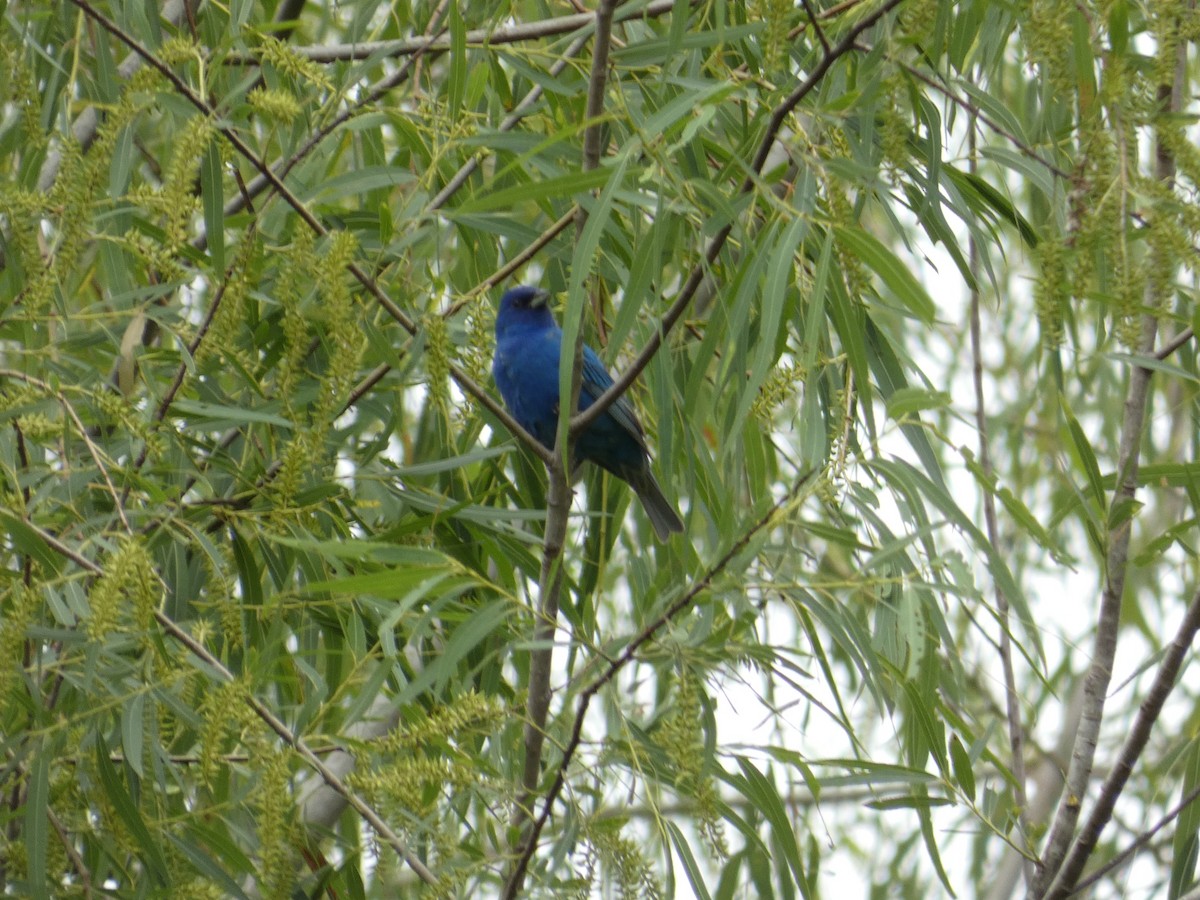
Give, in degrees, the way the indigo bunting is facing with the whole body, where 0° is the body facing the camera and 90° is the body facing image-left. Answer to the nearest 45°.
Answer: approximately 45°
